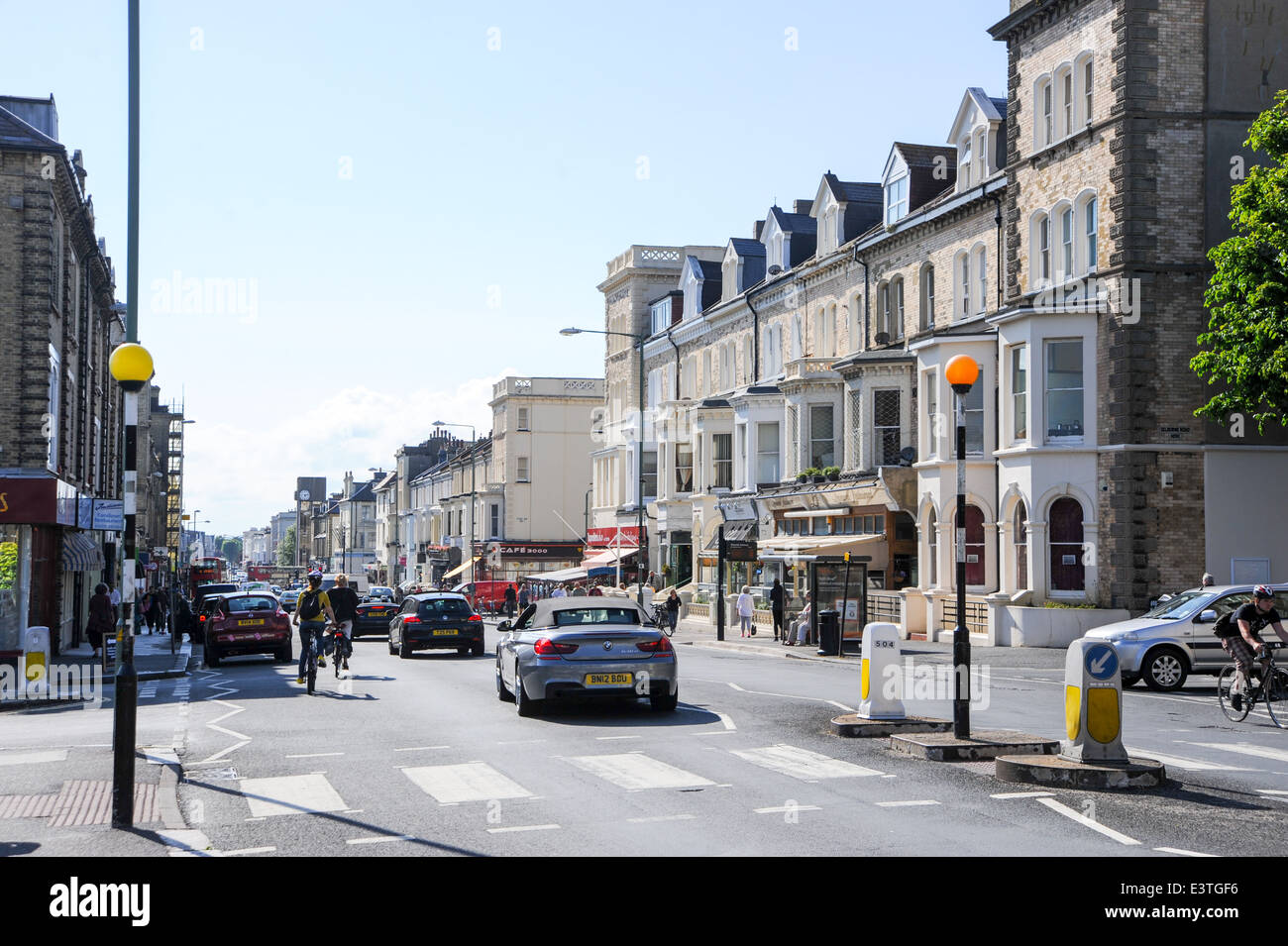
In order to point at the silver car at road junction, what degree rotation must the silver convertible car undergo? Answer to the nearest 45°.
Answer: approximately 45° to its right

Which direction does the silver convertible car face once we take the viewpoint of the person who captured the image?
facing away from the viewer

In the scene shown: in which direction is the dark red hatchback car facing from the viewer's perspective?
away from the camera

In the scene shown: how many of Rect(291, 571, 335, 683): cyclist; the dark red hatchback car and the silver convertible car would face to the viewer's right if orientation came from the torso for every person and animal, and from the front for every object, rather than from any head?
0

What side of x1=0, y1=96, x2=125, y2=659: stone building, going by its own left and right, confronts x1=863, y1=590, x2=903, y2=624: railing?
front

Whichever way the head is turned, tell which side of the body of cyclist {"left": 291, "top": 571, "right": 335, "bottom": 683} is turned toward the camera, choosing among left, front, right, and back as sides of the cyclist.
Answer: back

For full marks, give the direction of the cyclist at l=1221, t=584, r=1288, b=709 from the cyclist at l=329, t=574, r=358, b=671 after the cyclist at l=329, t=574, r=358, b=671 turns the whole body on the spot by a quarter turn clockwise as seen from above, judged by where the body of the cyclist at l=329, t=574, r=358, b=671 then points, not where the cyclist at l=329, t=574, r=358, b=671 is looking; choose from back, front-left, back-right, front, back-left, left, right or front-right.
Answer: front-right

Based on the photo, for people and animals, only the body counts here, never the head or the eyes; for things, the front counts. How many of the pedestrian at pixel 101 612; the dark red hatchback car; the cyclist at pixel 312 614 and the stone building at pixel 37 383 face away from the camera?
3

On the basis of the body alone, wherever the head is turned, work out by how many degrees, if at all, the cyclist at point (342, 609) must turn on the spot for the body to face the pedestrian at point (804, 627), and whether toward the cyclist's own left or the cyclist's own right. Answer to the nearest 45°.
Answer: approximately 45° to the cyclist's own right

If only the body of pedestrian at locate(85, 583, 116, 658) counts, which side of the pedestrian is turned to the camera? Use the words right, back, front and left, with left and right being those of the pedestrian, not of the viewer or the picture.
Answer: back

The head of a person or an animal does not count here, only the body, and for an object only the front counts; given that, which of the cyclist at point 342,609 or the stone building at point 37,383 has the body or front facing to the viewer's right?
the stone building

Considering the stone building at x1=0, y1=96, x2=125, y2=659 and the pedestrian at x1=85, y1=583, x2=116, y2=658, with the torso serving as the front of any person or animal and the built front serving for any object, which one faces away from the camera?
the pedestrian

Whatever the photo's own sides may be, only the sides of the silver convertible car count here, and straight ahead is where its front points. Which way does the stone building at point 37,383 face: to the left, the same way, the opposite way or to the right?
to the right

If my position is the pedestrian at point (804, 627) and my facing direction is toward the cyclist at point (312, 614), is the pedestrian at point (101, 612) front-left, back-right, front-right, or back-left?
front-right

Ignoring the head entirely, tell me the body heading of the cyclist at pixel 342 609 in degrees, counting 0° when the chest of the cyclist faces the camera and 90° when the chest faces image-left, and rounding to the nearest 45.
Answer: approximately 180°

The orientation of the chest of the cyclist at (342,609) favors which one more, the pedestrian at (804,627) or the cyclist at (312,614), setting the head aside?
the pedestrian

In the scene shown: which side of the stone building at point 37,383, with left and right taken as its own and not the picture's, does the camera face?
right
